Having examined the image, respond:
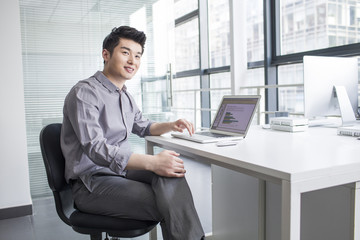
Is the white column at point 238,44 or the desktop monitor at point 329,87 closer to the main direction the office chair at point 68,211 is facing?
the desktop monitor

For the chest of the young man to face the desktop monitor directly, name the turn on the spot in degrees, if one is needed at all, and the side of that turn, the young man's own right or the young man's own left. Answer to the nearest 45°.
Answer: approximately 45° to the young man's own left

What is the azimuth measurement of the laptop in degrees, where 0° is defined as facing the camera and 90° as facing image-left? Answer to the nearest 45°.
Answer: approximately 45°

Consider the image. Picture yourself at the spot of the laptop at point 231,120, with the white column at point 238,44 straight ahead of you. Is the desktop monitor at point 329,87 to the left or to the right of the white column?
right
